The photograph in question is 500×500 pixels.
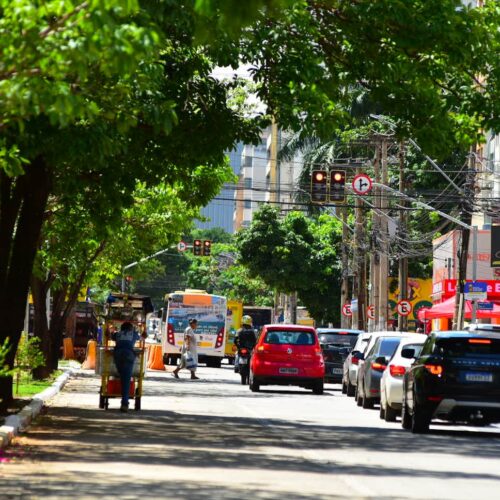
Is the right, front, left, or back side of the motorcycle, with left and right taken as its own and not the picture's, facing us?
back

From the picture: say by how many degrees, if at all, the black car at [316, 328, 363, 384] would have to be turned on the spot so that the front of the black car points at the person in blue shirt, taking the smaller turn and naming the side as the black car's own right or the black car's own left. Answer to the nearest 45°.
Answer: approximately 180°

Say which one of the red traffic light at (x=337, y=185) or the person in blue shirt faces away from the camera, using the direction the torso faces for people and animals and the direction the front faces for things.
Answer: the person in blue shirt

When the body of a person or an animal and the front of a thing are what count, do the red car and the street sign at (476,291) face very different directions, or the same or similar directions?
very different directions

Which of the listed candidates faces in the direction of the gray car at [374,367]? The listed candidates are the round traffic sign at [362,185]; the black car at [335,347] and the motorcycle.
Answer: the round traffic sign

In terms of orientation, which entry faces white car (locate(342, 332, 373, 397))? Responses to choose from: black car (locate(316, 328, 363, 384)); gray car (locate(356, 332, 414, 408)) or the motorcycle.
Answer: gray car (locate(356, 332, 414, 408))

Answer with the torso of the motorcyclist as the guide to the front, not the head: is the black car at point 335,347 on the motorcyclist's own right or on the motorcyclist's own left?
on the motorcyclist's own right

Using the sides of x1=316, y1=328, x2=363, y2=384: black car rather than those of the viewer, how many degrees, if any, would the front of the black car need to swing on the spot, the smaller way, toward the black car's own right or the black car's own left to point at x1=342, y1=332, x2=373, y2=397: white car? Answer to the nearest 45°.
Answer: approximately 180°

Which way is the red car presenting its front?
away from the camera
